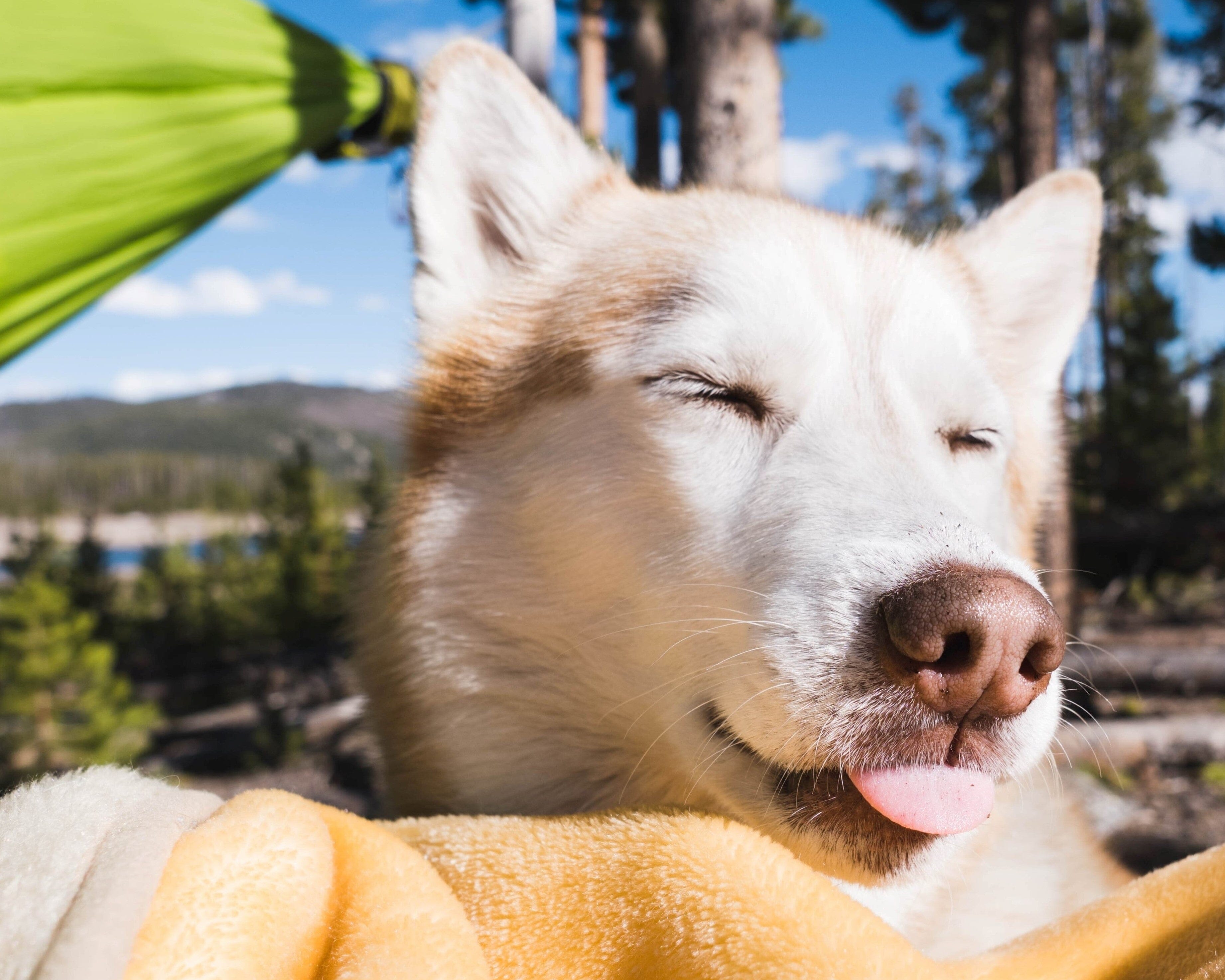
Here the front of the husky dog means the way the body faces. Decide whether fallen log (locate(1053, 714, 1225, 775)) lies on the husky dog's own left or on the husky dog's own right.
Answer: on the husky dog's own left

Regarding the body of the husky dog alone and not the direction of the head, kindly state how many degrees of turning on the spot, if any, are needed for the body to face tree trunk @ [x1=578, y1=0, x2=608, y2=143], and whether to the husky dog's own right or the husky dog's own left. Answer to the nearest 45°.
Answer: approximately 135° to the husky dog's own left

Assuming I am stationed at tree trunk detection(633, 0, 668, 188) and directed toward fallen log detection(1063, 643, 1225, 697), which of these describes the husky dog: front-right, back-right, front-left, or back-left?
front-right

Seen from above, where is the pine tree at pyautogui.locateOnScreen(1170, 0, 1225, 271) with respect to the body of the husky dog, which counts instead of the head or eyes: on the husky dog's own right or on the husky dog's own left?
on the husky dog's own left

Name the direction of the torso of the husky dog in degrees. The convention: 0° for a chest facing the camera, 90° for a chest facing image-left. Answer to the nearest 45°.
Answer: approximately 315°

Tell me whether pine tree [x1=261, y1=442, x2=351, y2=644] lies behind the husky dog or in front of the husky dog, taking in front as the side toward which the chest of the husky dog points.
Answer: behind

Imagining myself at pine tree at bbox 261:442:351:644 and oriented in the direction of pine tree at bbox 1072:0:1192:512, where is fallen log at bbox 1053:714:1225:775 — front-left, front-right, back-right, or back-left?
front-right
